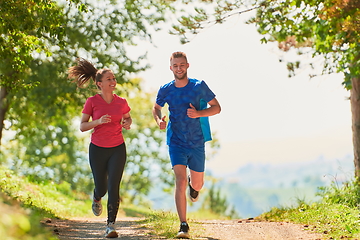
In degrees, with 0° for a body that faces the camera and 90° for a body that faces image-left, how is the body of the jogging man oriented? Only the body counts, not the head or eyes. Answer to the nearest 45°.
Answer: approximately 0°

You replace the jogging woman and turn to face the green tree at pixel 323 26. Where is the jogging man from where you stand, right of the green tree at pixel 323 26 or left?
right

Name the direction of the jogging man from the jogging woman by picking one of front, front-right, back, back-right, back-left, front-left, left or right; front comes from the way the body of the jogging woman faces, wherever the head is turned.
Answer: left

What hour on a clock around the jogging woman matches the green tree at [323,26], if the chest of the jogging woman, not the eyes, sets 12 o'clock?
The green tree is roughly at 8 o'clock from the jogging woman.

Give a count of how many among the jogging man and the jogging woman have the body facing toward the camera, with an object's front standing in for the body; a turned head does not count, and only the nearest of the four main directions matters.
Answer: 2

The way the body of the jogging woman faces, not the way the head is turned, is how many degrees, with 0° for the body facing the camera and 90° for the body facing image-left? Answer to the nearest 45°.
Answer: approximately 0°

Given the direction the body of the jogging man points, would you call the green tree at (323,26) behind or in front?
behind

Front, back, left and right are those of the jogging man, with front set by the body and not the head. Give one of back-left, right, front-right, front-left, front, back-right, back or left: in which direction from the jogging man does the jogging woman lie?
right

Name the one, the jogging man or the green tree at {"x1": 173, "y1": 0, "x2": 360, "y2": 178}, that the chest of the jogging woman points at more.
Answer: the jogging man
